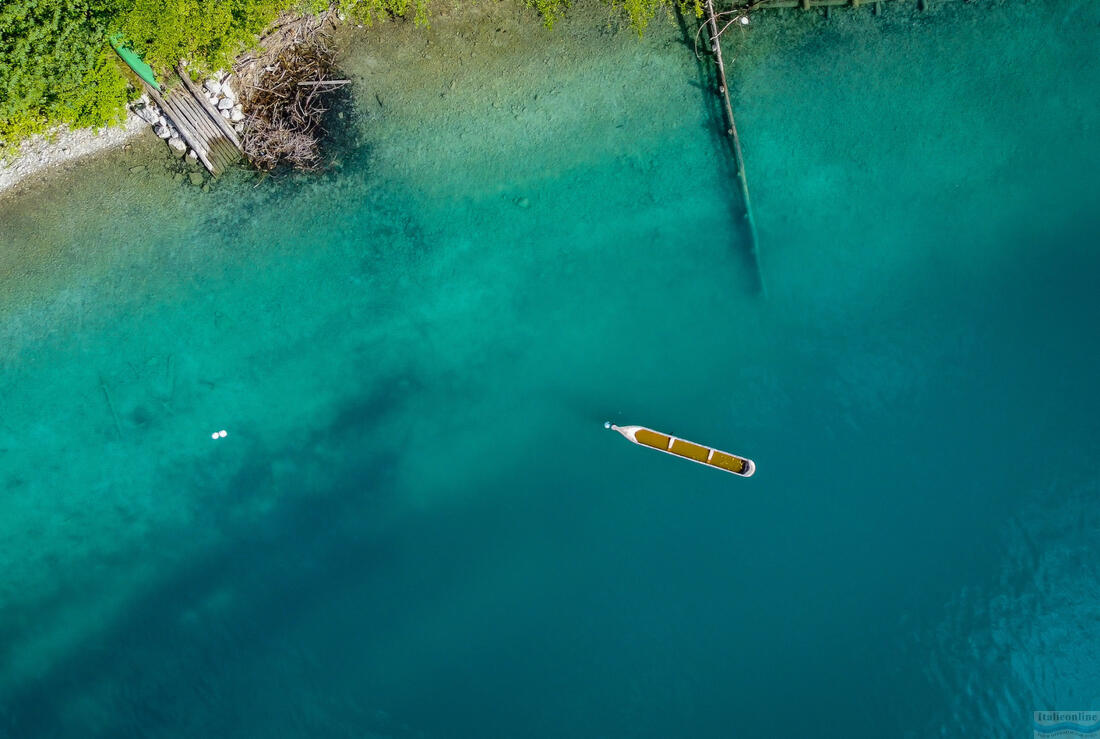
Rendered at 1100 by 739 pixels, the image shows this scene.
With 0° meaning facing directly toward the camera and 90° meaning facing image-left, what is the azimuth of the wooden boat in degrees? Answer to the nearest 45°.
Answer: approximately 90°
